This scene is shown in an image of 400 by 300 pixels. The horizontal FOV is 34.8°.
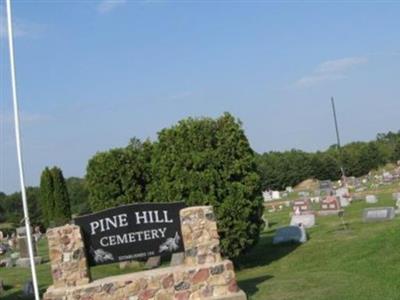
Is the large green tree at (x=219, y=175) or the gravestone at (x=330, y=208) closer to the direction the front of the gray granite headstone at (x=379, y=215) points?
the large green tree

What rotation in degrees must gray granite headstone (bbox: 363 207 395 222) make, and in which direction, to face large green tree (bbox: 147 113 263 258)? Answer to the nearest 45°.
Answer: approximately 45° to its right

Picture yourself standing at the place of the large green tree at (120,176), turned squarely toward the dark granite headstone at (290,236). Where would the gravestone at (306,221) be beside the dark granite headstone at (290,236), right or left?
left

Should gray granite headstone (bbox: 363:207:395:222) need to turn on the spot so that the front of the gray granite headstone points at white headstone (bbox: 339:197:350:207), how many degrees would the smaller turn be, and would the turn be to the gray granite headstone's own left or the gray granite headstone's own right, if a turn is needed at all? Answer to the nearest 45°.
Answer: approximately 180°

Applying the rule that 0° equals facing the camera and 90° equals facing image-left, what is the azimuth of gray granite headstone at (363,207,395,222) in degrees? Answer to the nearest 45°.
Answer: approximately 0°

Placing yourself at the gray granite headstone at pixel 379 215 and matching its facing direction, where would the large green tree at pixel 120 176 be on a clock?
The large green tree is roughly at 2 o'clock from the gray granite headstone.

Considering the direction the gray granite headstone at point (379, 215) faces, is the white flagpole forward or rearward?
forward

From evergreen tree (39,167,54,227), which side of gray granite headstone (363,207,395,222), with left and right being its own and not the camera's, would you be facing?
right
